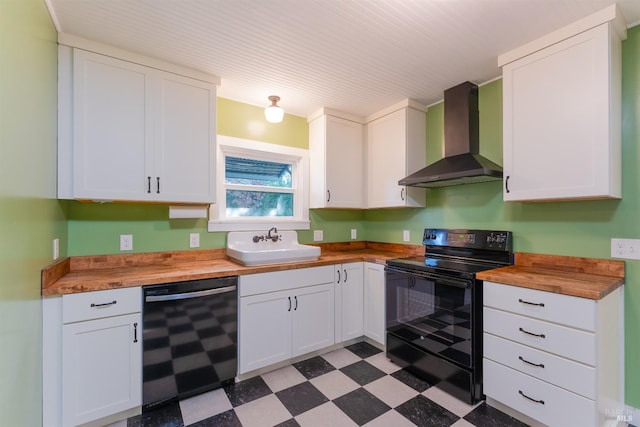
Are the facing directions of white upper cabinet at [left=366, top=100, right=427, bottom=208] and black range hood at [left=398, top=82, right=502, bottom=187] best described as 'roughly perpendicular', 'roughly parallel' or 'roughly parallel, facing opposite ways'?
roughly parallel

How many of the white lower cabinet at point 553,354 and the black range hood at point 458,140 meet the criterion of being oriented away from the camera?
0

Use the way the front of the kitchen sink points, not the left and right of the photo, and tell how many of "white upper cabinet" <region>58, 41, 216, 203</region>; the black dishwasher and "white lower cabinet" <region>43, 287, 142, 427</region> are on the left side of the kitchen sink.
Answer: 0

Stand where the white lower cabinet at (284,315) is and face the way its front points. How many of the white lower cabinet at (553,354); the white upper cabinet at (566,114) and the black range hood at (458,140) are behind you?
0

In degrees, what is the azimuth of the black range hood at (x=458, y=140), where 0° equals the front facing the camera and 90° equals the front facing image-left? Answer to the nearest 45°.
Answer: approximately 45°

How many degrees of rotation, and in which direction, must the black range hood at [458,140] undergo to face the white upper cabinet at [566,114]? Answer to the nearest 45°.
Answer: approximately 90° to its left

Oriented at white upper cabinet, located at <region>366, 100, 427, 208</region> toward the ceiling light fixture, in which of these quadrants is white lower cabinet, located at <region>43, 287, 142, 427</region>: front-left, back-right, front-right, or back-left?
front-left

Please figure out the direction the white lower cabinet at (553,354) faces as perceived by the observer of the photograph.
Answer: facing the viewer and to the left of the viewer

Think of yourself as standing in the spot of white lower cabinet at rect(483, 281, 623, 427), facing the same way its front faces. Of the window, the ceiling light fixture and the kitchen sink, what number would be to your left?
0

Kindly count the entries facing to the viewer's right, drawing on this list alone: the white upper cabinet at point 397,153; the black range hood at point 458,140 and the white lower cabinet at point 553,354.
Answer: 0

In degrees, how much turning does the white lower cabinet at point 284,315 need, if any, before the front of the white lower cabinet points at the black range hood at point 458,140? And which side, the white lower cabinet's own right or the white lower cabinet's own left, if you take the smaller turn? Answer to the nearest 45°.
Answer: approximately 45° to the white lower cabinet's own left

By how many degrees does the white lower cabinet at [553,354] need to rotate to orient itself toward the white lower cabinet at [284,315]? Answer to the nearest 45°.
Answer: approximately 45° to its right

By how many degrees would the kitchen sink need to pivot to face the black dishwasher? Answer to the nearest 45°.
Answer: approximately 90° to its right
